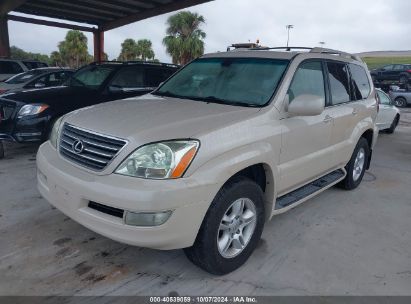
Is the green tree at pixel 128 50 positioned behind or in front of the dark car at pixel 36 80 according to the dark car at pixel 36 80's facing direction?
behind

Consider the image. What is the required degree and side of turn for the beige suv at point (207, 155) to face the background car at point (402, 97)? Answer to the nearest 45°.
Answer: approximately 180°

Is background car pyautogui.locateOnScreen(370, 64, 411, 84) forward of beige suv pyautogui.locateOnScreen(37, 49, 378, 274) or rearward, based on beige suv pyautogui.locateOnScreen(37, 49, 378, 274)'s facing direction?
rearward

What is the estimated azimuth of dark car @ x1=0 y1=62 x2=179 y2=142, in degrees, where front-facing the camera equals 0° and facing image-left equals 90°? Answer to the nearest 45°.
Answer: approximately 45°

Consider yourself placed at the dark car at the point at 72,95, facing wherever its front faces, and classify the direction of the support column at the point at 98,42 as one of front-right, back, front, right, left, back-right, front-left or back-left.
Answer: back-right

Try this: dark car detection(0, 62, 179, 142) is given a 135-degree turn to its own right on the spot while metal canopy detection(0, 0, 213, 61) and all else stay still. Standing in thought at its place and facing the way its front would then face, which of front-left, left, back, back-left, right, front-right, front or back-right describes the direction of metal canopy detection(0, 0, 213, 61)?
front

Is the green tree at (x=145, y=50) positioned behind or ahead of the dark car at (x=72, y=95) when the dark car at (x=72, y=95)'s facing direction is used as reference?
behind

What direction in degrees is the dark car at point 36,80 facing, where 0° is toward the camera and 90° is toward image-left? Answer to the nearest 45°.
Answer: approximately 45°

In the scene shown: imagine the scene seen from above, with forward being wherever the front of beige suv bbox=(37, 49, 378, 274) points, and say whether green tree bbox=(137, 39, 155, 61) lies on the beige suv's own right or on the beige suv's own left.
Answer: on the beige suv's own right

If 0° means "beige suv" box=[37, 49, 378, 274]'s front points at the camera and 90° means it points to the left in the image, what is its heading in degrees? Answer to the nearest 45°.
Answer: approximately 45°

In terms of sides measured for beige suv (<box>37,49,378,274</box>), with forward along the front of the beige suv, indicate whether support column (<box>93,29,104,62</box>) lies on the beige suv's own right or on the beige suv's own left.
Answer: on the beige suv's own right
